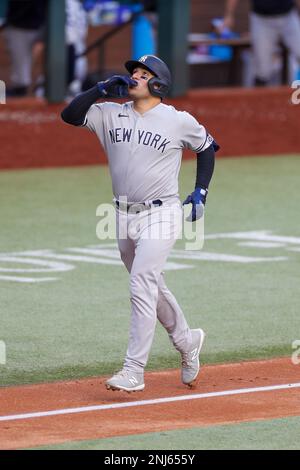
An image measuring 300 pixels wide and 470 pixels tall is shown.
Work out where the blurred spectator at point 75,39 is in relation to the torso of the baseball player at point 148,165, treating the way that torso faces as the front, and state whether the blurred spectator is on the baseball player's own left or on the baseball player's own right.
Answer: on the baseball player's own right

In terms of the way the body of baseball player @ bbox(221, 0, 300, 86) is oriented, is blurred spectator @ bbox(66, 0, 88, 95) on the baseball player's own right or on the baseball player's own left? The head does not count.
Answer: on the baseball player's own right

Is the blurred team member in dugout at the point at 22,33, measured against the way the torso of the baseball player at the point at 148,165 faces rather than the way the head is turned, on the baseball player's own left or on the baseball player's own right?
on the baseball player's own right

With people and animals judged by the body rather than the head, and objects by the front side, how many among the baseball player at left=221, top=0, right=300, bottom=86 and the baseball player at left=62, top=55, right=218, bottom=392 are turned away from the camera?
0

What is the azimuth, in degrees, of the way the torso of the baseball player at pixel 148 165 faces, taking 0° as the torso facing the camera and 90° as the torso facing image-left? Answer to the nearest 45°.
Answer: approximately 45°

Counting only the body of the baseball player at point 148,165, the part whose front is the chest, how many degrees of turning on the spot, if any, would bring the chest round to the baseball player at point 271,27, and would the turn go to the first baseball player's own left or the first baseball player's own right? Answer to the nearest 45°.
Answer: approximately 135° to the first baseball player's own right

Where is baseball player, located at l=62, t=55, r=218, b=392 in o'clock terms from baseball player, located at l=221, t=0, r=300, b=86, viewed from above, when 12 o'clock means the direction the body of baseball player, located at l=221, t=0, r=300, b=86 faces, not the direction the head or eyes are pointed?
baseball player, located at l=62, t=55, r=218, b=392 is roughly at 12 o'clock from baseball player, located at l=221, t=0, r=300, b=86.

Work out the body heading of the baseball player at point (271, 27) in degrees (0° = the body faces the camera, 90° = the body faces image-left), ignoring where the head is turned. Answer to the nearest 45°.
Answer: approximately 0°
